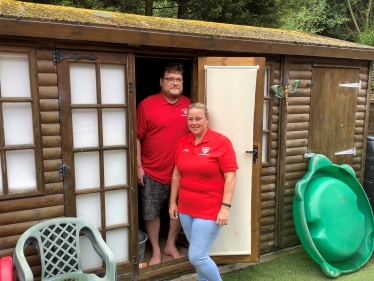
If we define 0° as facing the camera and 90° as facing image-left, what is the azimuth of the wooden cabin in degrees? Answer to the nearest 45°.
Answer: approximately 315°

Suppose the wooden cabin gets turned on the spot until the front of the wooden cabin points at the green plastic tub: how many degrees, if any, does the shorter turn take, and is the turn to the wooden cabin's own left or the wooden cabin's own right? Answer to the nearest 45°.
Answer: approximately 45° to the wooden cabin's own left
